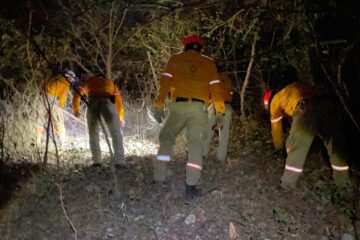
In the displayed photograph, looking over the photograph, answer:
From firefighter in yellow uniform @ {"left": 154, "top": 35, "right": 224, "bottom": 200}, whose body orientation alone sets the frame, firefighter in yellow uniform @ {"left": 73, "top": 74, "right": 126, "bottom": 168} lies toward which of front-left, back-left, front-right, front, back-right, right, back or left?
front-left

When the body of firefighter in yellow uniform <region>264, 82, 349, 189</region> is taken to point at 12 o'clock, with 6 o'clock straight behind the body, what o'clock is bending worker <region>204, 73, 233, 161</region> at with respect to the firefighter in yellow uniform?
The bending worker is roughly at 12 o'clock from the firefighter in yellow uniform.

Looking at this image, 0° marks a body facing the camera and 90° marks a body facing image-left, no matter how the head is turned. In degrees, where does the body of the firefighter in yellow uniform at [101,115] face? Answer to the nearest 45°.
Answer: approximately 180°

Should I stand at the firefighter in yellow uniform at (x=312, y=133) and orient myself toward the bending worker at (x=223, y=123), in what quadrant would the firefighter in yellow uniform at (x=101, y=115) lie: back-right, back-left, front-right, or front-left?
front-left

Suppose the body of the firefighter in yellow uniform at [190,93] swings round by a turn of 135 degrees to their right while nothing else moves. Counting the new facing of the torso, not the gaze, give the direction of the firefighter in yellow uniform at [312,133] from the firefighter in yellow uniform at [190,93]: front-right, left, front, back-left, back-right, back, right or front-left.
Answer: front-left

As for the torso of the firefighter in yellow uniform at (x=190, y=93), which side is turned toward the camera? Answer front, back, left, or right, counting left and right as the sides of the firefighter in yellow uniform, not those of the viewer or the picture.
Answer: back

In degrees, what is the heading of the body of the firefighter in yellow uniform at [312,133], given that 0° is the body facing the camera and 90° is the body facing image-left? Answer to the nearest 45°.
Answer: approximately 135°

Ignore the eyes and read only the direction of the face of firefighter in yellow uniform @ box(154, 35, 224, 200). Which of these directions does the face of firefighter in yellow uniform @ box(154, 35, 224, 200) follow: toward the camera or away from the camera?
away from the camera

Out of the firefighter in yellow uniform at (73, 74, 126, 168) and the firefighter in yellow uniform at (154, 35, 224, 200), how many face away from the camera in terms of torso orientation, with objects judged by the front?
2
